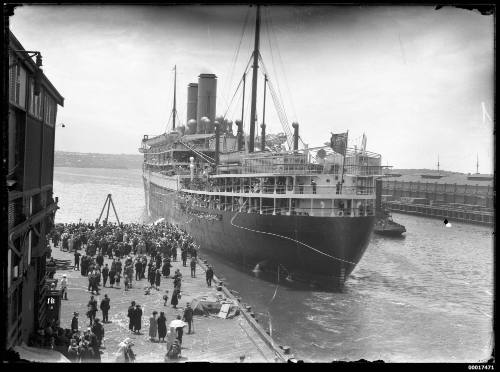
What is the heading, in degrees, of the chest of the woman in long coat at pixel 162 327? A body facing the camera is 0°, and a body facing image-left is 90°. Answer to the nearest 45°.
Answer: approximately 180°

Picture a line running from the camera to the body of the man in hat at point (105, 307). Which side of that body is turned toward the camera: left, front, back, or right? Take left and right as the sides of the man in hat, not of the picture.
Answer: back

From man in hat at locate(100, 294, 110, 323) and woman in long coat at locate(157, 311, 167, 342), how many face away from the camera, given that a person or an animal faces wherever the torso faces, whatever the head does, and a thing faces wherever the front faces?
2

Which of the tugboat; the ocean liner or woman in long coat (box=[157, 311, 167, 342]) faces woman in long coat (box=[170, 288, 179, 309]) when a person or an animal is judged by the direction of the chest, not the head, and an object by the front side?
woman in long coat (box=[157, 311, 167, 342])

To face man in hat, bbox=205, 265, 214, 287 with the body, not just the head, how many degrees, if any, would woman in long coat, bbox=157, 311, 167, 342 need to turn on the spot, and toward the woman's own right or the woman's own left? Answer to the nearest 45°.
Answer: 0° — they already face them

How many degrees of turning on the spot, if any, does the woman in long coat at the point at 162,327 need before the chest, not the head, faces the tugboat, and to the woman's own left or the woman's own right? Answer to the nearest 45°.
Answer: approximately 45° to the woman's own right
